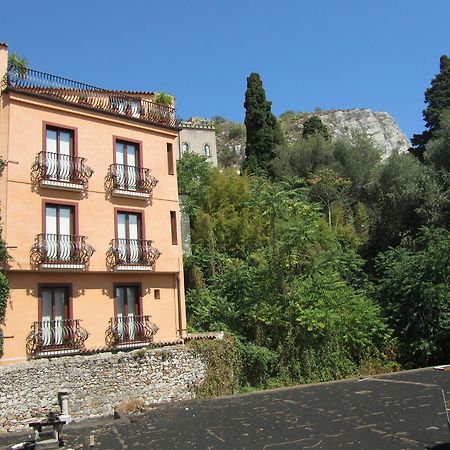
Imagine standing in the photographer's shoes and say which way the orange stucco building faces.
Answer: facing the viewer and to the right of the viewer

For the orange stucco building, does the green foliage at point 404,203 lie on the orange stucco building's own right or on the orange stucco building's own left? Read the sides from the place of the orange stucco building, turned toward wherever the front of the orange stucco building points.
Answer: on the orange stucco building's own left

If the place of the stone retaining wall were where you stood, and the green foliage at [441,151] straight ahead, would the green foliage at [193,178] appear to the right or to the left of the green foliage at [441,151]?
left

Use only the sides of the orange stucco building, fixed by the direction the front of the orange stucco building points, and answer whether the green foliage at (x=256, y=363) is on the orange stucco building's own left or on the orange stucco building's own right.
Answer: on the orange stucco building's own left

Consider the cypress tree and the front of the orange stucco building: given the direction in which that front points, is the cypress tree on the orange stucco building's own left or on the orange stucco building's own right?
on the orange stucco building's own left

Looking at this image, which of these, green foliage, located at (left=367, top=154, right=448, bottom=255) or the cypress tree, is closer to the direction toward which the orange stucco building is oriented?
the green foliage
